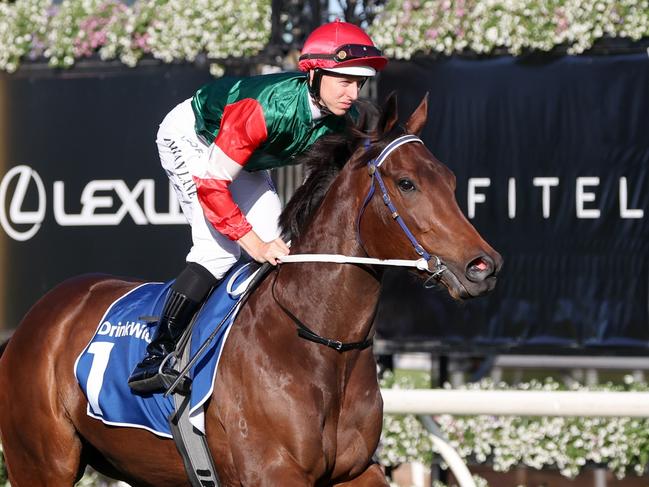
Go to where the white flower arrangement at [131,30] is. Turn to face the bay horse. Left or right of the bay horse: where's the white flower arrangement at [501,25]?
left

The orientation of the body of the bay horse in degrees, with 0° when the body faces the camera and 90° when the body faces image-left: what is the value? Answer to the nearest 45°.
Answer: approximately 315°
